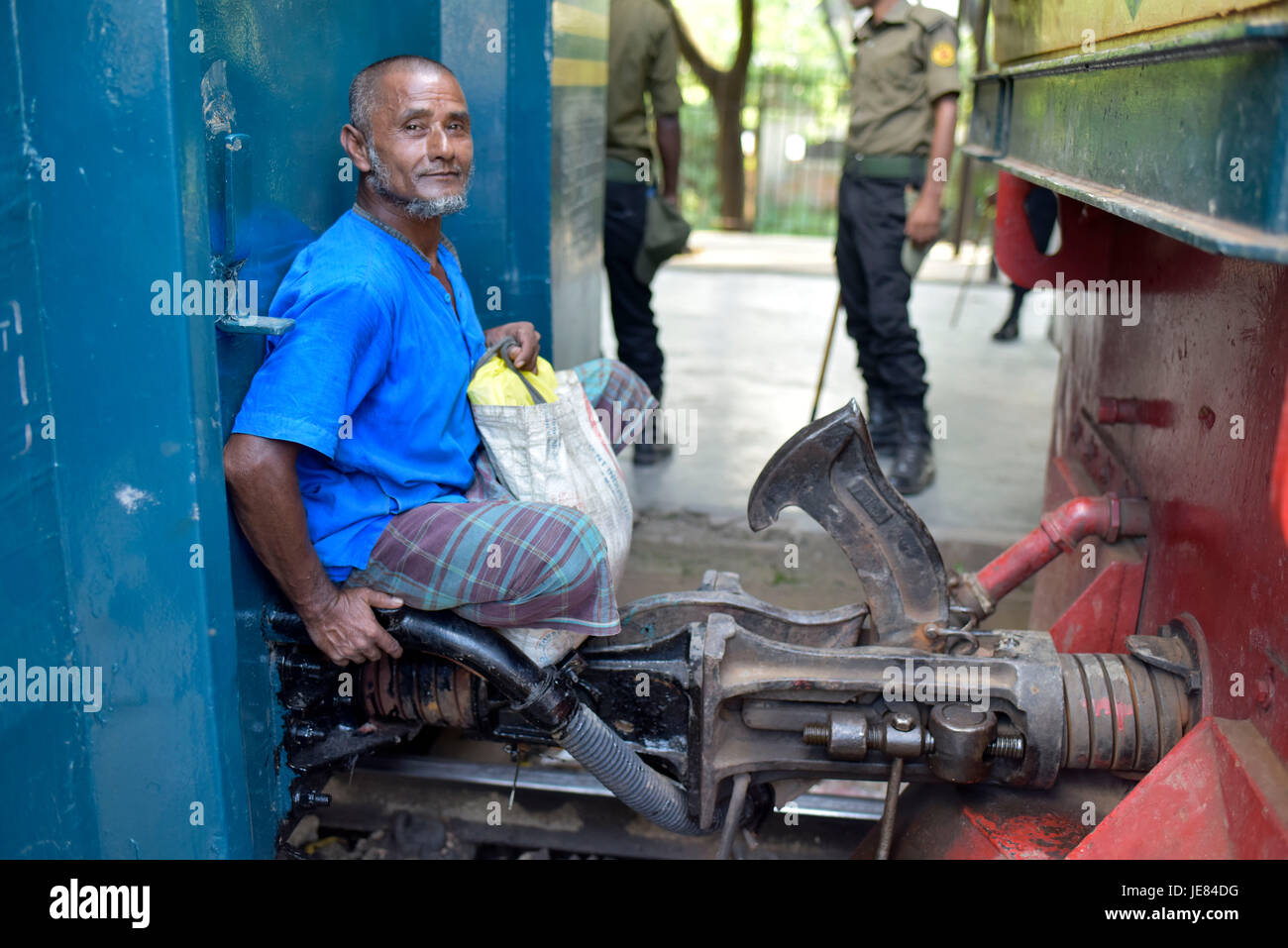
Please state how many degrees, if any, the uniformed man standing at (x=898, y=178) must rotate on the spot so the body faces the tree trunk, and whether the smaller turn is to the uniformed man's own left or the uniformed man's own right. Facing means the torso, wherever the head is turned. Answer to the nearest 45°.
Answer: approximately 135° to the uniformed man's own right

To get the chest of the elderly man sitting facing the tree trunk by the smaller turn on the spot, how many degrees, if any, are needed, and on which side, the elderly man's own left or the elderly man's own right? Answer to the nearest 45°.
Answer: approximately 90° to the elderly man's own left

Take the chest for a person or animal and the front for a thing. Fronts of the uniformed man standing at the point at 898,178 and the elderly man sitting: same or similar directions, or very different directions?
very different directions

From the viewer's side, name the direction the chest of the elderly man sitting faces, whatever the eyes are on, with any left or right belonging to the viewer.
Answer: facing to the right of the viewer

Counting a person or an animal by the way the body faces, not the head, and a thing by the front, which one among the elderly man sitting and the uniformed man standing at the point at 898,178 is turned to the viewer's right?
the elderly man sitting

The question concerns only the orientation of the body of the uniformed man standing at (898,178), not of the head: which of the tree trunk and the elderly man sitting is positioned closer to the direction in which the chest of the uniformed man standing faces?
the elderly man sitting

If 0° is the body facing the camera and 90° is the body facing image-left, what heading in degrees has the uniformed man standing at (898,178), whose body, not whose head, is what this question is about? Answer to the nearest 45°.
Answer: approximately 45°

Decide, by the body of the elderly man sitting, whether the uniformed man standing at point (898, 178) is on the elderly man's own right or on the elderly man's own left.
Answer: on the elderly man's own left

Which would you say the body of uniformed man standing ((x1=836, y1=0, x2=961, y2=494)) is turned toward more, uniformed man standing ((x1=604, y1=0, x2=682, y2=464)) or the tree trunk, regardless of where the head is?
the uniformed man standing

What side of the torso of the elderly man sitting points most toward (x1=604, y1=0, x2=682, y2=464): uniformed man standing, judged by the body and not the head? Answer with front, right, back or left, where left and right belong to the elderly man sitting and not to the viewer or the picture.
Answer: left
